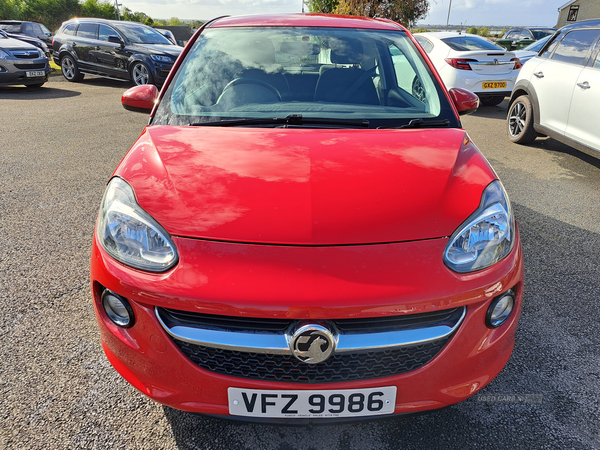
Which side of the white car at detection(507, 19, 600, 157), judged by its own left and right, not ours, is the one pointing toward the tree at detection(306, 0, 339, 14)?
back

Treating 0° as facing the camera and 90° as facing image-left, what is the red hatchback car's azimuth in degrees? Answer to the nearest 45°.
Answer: approximately 0°

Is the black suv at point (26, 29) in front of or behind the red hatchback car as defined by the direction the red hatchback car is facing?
behind

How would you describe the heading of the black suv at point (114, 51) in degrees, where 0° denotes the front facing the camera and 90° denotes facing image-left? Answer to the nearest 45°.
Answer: approximately 315°

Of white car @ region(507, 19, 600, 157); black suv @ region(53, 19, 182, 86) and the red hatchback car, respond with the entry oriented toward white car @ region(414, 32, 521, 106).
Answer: the black suv

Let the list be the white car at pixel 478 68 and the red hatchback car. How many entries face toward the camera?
1

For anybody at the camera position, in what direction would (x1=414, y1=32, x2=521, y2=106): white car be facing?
facing away from the viewer and to the left of the viewer
